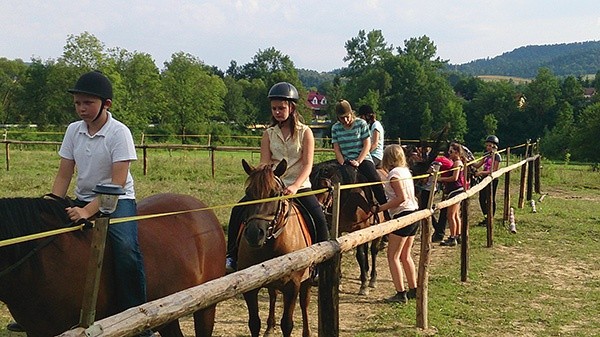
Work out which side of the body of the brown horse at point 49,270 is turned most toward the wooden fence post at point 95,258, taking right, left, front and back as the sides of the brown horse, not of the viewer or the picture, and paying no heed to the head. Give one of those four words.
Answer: left

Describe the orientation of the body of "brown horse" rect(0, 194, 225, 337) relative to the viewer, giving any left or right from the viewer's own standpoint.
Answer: facing to the left of the viewer

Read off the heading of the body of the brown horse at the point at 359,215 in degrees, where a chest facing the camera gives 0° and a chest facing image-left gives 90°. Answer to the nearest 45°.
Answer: approximately 45°

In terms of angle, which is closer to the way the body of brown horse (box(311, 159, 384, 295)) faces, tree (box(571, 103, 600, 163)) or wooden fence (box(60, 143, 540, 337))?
the wooden fence

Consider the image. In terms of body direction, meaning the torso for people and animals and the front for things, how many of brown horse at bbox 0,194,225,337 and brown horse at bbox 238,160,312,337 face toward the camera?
1

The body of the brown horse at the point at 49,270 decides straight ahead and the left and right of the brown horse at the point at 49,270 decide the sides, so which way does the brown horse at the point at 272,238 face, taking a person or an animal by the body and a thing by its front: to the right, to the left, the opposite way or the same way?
to the left

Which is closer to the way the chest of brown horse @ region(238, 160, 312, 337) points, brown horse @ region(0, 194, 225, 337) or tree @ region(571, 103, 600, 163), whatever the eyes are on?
the brown horse

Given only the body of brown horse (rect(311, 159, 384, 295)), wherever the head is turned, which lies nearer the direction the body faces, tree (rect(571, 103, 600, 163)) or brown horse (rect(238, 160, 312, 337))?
the brown horse
